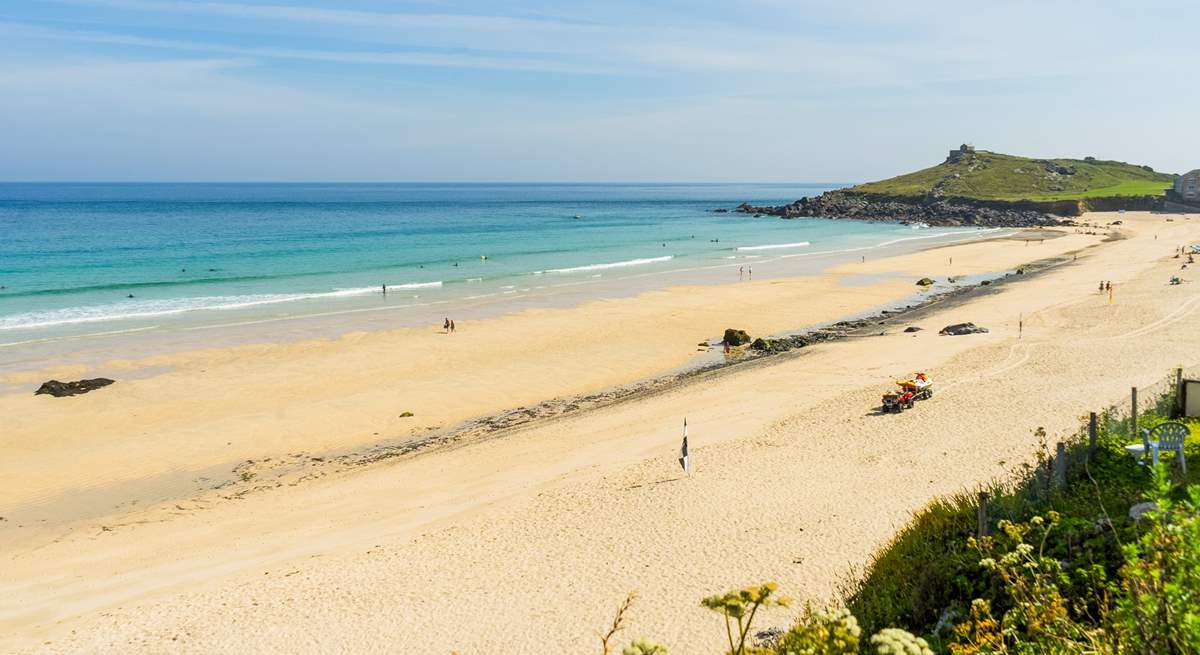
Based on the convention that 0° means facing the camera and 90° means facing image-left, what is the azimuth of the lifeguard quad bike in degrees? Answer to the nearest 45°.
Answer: approximately 45°

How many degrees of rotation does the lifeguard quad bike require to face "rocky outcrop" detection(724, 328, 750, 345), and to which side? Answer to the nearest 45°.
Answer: approximately 90° to its right

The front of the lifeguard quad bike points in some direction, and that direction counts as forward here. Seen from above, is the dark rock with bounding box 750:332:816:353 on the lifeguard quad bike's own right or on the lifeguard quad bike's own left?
on the lifeguard quad bike's own right

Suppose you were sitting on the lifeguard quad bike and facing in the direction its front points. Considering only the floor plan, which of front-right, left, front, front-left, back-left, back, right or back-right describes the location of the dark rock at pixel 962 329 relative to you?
back-right
